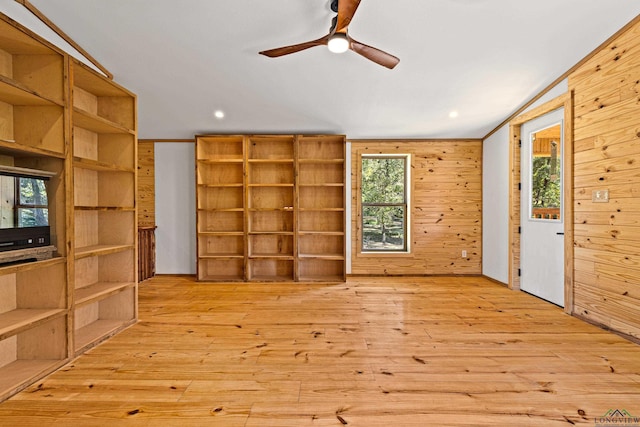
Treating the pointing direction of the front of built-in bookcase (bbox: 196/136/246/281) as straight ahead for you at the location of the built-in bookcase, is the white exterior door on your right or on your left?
on your left

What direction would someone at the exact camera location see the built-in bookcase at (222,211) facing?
facing the viewer

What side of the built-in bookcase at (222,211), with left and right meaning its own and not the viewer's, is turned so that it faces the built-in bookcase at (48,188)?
front

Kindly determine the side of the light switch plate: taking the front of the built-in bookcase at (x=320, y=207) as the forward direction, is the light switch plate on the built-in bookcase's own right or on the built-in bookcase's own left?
on the built-in bookcase's own left

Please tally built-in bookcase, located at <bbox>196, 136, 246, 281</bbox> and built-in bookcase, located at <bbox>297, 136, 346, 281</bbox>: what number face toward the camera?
2

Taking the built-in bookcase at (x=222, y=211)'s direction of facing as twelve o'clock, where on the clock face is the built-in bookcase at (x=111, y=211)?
the built-in bookcase at (x=111, y=211) is roughly at 1 o'clock from the built-in bookcase at (x=222, y=211).

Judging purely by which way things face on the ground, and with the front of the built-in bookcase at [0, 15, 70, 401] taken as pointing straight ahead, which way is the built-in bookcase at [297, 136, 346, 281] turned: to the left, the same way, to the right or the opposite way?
to the right

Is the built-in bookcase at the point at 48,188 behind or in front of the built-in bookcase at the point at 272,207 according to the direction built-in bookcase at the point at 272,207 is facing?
in front

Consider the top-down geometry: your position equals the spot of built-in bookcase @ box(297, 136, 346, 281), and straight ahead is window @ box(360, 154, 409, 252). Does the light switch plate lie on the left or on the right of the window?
right

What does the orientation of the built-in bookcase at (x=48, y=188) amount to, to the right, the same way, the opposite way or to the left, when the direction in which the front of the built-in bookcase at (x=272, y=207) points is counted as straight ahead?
to the left

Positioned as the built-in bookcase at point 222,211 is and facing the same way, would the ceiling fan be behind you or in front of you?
in front

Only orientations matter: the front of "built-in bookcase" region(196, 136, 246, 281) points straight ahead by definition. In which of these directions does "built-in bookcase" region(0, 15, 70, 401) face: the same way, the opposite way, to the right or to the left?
to the left

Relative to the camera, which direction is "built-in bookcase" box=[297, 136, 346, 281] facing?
toward the camera

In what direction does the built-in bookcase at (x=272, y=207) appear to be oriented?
toward the camera

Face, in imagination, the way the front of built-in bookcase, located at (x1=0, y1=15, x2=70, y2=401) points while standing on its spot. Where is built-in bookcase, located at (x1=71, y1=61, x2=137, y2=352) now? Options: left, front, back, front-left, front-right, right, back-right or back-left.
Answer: left

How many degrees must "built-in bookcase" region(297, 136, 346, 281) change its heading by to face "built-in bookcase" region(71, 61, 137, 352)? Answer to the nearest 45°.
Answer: approximately 45° to its right

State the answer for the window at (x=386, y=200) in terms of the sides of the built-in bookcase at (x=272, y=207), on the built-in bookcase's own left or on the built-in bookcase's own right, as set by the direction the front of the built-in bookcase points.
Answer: on the built-in bookcase's own left

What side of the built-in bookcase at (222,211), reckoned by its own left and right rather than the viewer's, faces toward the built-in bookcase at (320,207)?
left
